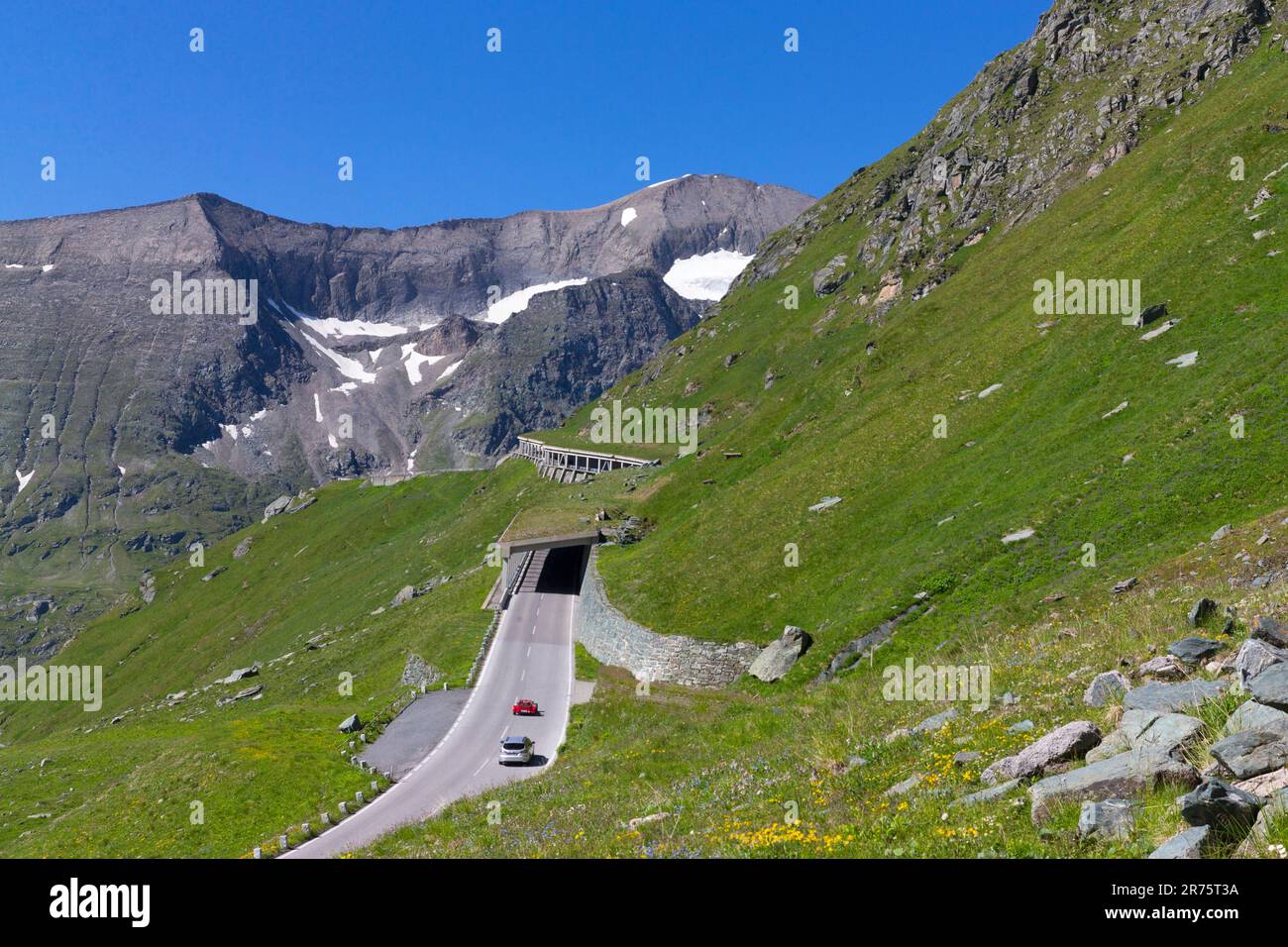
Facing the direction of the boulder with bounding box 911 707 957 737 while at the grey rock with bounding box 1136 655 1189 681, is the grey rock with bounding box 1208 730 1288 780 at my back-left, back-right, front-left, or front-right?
back-left

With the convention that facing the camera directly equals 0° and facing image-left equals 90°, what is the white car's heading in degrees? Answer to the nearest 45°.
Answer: approximately 180°
